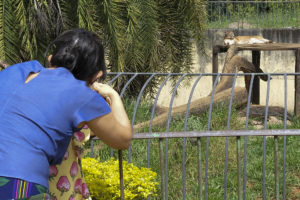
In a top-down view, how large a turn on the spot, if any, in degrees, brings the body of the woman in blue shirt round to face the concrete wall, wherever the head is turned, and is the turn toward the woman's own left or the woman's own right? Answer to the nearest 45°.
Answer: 0° — they already face it

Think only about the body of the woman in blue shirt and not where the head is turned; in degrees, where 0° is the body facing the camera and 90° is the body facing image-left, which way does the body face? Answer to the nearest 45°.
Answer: approximately 225°

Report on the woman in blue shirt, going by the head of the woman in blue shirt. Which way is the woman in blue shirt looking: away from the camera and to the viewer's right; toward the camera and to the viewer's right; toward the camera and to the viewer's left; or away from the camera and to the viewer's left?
away from the camera and to the viewer's right
